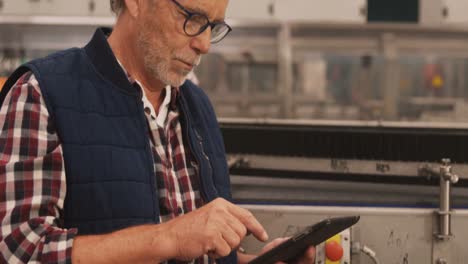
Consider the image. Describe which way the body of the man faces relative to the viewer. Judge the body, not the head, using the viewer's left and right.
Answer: facing the viewer and to the right of the viewer
